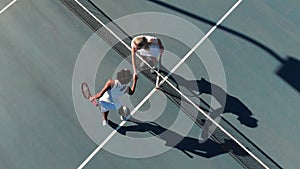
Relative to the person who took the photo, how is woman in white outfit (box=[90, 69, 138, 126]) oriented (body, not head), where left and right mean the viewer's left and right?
facing away from the viewer and to the right of the viewer

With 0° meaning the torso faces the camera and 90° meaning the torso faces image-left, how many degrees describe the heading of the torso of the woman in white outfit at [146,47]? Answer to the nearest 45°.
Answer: approximately 45°

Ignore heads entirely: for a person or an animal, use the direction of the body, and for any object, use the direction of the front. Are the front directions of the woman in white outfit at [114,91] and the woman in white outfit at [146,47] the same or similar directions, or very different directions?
very different directions
